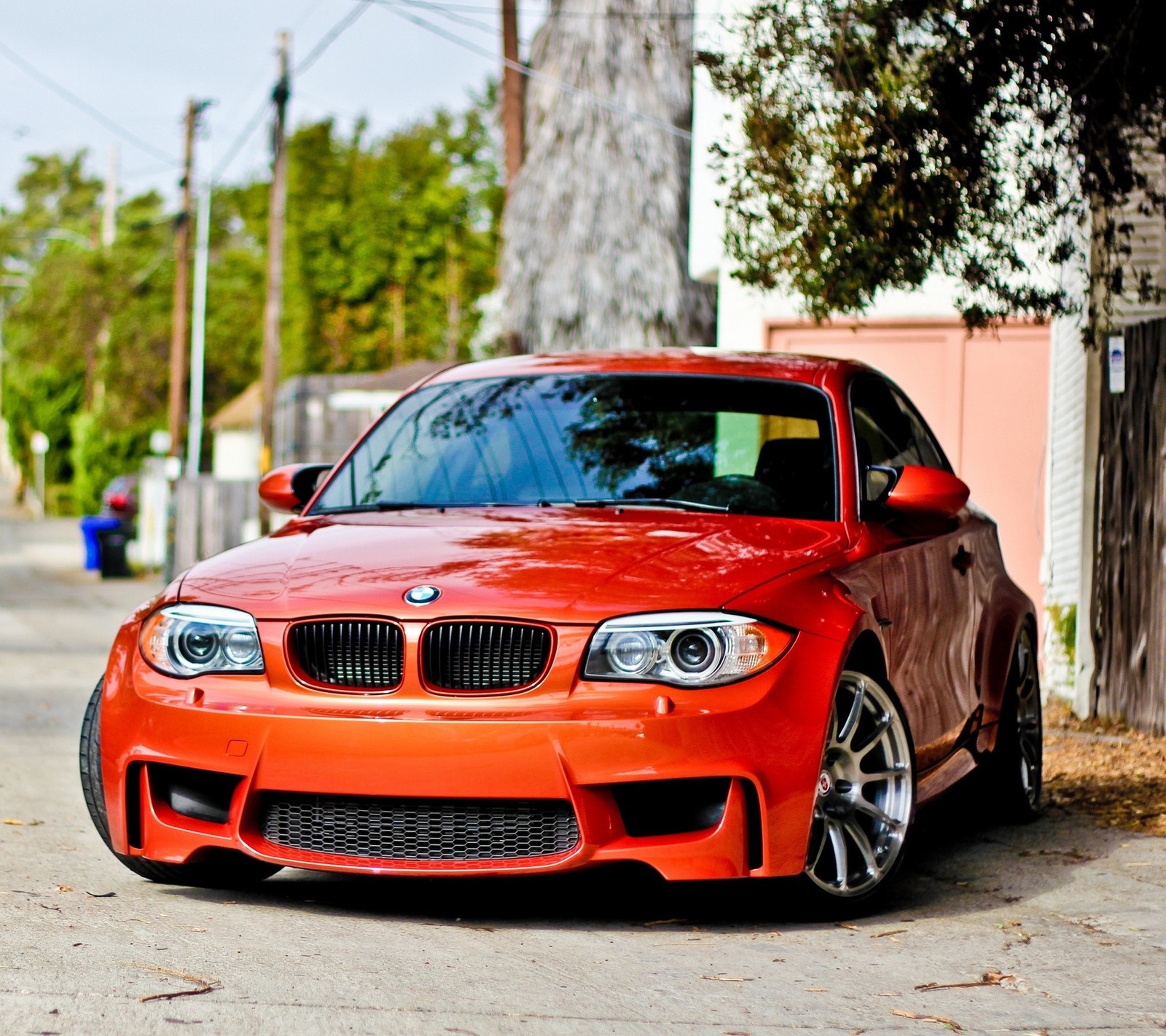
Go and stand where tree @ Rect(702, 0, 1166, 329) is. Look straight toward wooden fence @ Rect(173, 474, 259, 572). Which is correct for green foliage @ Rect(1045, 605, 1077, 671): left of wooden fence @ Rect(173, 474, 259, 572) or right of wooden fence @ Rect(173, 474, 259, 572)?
right

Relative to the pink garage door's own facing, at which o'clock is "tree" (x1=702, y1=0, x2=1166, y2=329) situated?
The tree is roughly at 12 o'clock from the pink garage door.

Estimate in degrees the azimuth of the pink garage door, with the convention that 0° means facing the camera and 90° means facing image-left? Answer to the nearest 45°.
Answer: approximately 0°

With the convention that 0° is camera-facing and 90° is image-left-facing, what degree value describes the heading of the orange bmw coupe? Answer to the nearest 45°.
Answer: approximately 45°
